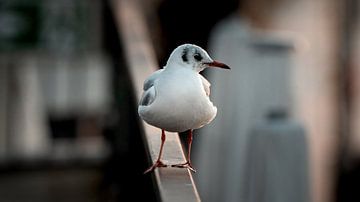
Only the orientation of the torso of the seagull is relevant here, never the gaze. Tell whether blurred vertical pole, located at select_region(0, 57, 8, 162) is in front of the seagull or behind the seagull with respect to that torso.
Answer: behind

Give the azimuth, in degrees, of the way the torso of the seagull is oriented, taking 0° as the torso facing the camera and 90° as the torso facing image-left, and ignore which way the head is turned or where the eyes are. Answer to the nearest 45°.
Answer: approximately 0°
